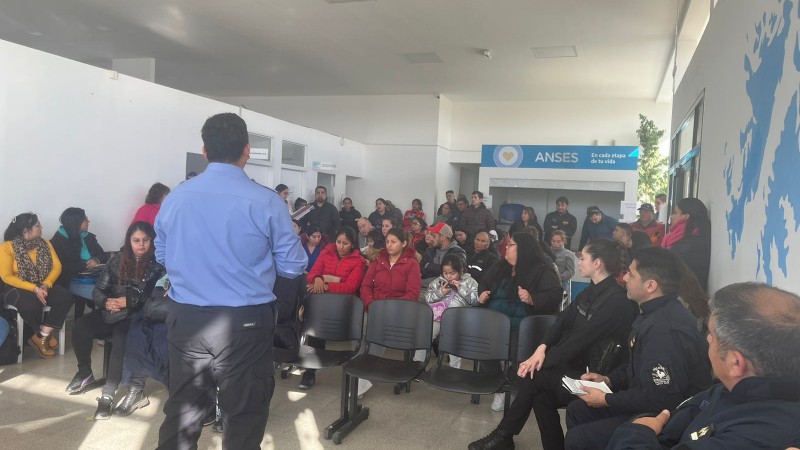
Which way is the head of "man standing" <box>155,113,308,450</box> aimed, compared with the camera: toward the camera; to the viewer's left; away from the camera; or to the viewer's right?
away from the camera

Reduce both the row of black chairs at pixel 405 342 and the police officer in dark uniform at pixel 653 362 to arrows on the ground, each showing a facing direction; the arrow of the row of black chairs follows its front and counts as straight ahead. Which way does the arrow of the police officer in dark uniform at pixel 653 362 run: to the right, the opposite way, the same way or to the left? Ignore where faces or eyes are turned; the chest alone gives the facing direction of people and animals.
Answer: to the right

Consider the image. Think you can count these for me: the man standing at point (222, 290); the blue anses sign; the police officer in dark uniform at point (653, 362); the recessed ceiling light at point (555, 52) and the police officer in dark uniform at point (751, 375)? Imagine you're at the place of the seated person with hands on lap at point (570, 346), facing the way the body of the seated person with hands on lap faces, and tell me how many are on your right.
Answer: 2

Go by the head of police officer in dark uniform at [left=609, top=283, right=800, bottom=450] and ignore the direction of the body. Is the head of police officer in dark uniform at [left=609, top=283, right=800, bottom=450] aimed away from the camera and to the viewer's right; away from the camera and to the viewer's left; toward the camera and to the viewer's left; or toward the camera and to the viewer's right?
away from the camera and to the viewer's left

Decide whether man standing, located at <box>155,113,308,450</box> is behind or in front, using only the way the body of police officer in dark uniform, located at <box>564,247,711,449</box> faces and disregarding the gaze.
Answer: in front

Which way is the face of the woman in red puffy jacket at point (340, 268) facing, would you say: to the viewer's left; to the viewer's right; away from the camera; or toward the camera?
toward the camera

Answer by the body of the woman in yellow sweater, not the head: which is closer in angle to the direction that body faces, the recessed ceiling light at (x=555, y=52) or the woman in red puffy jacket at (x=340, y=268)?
the woman in red puffy jacket

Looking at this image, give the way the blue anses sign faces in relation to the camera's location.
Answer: facing the viewer

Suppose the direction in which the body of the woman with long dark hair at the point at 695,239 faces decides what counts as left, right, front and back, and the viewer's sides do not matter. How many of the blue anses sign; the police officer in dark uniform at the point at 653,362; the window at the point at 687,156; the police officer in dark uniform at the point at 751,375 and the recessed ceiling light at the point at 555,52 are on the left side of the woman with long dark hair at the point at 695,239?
2

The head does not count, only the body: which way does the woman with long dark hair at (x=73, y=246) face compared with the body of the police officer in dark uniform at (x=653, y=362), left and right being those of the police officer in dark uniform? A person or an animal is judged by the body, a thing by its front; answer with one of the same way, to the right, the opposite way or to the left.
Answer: the opposite way

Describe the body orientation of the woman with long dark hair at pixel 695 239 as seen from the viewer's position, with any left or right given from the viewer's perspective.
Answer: facing to the left of the viewer

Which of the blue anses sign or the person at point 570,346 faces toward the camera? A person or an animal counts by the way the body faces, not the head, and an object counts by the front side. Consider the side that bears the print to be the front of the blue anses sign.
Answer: the blue anses sign

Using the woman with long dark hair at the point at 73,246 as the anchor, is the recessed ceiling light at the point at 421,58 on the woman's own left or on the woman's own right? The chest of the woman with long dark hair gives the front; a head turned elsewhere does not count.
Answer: on the woman's own left

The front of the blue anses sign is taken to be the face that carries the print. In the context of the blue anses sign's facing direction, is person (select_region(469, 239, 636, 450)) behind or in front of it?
in front

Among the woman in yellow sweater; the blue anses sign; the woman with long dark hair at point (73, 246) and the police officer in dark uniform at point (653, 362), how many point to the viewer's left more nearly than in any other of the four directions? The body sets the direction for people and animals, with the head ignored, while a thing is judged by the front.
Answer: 1

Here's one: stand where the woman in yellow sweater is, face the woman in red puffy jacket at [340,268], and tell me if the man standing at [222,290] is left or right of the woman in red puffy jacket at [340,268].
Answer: right

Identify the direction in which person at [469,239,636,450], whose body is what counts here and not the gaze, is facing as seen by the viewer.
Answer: to the viewer's left

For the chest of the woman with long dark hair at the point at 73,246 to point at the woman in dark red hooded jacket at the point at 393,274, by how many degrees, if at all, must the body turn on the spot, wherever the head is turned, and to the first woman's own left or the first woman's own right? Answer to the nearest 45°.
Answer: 0° — they already face them

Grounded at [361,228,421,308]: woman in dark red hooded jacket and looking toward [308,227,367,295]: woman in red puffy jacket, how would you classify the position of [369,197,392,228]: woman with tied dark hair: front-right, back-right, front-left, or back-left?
front-right

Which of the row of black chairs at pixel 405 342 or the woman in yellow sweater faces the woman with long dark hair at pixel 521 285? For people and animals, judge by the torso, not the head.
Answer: the woman in yellow sweater

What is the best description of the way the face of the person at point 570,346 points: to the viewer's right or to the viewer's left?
to the viewer's left

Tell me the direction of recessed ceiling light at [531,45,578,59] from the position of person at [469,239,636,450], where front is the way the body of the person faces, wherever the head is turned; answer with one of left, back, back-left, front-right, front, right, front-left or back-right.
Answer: right
